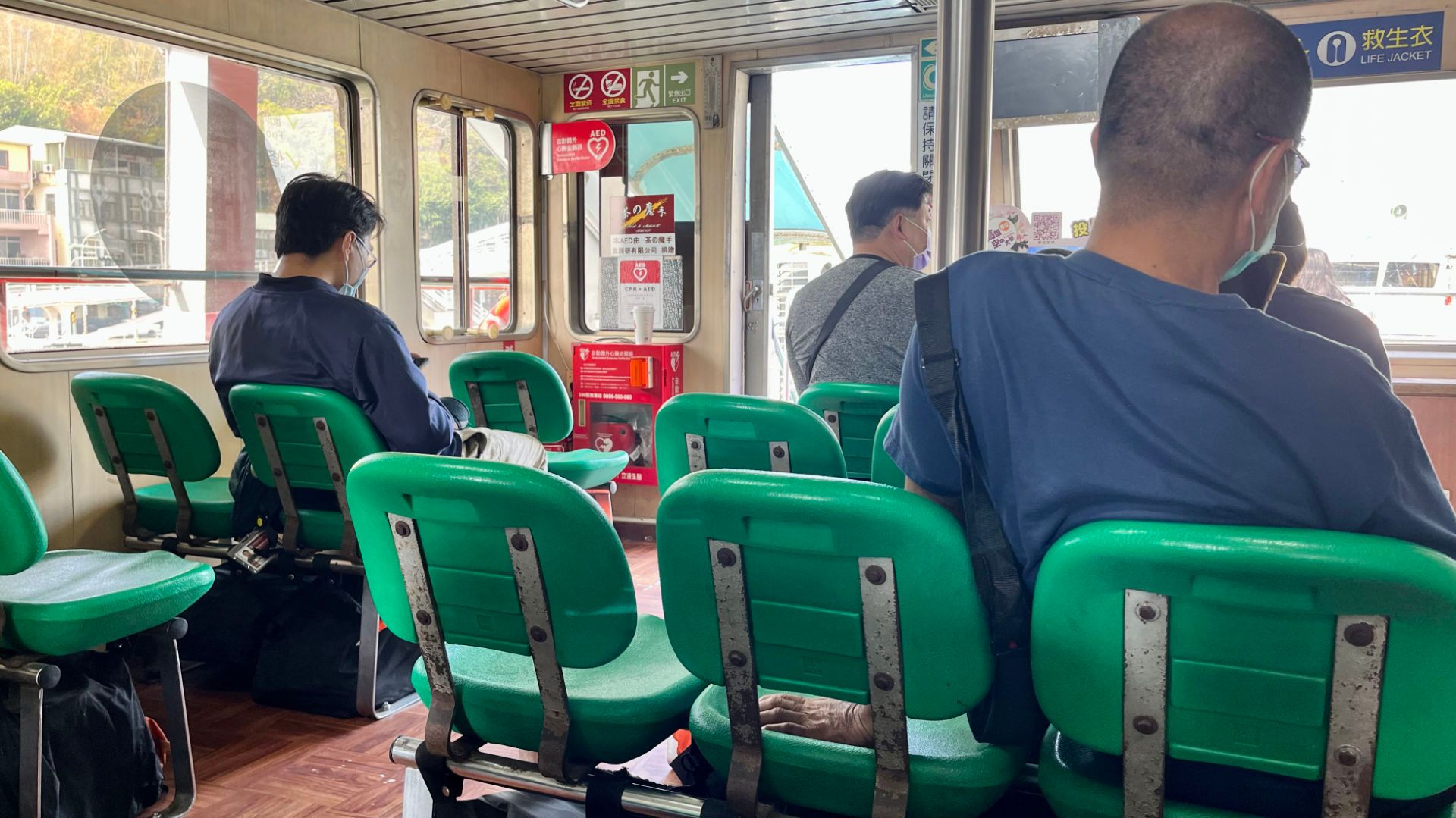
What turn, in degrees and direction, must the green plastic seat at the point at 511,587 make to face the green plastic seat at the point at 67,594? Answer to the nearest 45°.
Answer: approximately 90° to its left

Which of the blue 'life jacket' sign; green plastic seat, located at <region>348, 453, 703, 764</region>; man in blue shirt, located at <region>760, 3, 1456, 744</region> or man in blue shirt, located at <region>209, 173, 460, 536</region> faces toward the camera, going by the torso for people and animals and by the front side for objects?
the blue 'life jacket' sign

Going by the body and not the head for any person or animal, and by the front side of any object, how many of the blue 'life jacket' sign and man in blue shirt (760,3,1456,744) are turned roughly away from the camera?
1

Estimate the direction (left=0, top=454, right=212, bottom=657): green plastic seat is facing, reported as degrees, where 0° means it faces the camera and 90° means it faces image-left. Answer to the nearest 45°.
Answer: approximately 225°

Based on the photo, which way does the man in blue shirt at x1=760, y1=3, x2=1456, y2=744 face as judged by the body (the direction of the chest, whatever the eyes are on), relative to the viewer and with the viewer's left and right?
facing away from the viewer

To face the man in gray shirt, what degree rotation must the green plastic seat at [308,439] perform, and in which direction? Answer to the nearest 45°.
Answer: approximately 45° to its right

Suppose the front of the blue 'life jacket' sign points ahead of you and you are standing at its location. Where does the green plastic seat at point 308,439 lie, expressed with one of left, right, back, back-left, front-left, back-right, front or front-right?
front-right

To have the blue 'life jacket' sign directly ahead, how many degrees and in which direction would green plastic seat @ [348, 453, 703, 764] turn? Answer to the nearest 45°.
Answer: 0° — it already faces it

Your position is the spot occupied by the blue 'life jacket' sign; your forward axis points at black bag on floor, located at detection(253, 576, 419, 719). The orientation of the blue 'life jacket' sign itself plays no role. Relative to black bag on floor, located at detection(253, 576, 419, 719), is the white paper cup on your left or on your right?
right

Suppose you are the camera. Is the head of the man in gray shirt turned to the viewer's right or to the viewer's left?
to the viewer's right

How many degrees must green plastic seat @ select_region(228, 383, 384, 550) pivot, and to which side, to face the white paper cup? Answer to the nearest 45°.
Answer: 0° — it already faces it
